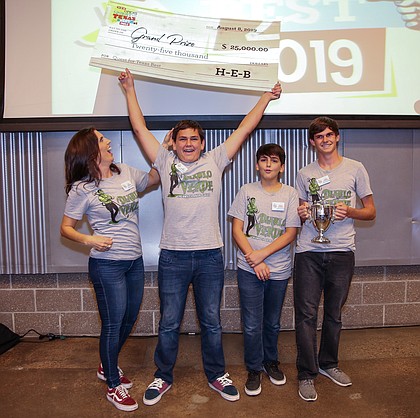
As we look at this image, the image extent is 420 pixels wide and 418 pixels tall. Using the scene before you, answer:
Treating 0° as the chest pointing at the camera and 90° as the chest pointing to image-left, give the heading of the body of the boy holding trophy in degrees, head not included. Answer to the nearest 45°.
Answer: approximately 0°

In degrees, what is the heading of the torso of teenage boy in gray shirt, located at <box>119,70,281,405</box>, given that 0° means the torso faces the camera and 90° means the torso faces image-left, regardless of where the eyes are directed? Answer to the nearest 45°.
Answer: approximately 0°

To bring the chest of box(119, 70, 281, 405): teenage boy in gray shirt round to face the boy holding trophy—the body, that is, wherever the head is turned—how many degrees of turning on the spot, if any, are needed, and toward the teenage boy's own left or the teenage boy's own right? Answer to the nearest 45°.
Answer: approximately 90° to the teenage boy's own left

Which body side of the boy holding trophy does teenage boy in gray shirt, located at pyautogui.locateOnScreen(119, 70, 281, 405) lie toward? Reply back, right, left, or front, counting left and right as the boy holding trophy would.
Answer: right

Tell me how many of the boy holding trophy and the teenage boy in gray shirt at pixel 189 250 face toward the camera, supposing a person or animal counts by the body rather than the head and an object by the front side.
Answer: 2
